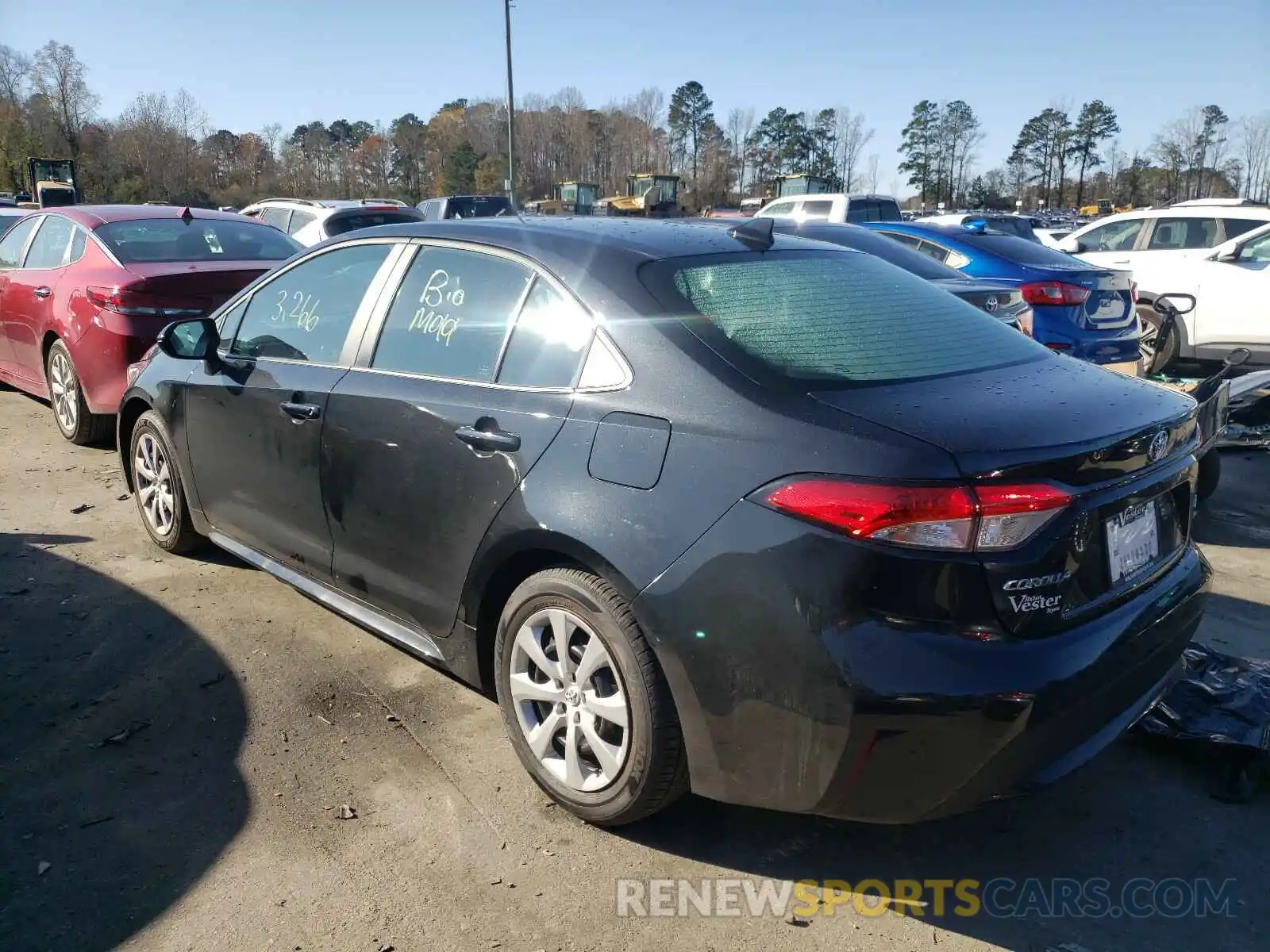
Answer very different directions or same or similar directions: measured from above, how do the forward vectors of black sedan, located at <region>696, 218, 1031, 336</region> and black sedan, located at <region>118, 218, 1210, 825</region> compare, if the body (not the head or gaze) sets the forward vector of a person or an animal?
same or similar directions

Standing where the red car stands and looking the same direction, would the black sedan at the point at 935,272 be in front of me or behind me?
behind

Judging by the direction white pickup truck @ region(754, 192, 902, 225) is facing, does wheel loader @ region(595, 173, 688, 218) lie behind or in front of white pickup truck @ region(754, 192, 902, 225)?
in front

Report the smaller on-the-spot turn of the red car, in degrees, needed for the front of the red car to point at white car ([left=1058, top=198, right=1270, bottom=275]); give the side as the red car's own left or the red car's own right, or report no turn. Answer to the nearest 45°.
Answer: approximately 135° to the red car's own right

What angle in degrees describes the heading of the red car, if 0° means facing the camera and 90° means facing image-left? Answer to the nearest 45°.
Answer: approximately 135°

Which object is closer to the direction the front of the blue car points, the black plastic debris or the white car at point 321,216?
the white car

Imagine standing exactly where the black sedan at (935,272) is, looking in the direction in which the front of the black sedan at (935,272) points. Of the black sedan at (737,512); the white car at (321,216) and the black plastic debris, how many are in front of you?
1

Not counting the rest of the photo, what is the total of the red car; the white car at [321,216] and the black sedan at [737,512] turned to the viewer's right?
0

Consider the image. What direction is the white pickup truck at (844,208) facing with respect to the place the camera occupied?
facing away from the viewer and to the left of the viewer

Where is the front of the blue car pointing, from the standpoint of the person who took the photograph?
facing away from the viewer and to the left of the viewer

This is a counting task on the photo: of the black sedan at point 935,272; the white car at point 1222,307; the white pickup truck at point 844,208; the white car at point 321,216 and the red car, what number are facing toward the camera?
0
